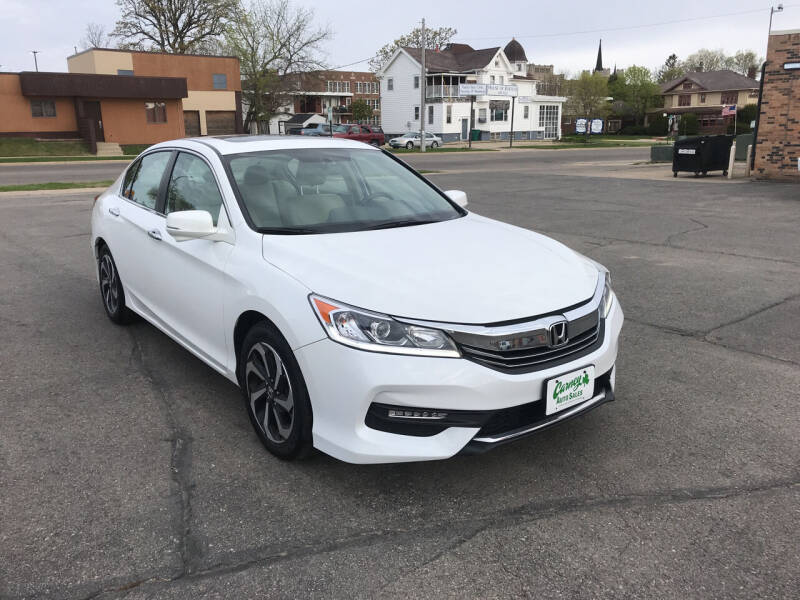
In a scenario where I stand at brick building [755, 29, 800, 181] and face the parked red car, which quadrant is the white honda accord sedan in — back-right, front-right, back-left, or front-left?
back-left

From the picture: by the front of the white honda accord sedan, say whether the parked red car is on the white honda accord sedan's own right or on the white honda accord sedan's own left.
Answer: on the white honda accord sedan's own left

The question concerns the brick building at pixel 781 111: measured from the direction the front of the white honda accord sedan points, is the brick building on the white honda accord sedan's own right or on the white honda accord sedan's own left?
on the white honda accord sedan's own left

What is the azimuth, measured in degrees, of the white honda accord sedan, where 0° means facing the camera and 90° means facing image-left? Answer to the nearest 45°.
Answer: approximately 315°
